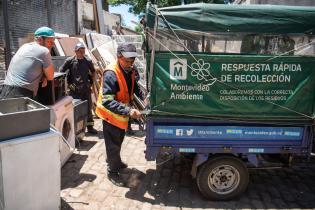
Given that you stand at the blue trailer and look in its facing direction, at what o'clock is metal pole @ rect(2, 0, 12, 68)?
The metal pole is roughly at 7 o'clock from the blue trailer.

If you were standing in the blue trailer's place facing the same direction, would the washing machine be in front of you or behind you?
behind

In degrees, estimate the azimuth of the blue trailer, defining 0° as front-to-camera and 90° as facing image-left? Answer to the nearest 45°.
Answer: approximately 270°

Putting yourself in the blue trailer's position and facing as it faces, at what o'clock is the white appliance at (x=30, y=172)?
The white appliance is roughly at 5 o'clock from the blue trailer.

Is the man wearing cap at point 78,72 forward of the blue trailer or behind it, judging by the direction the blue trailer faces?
behind

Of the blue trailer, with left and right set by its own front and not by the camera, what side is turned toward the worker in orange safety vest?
back
